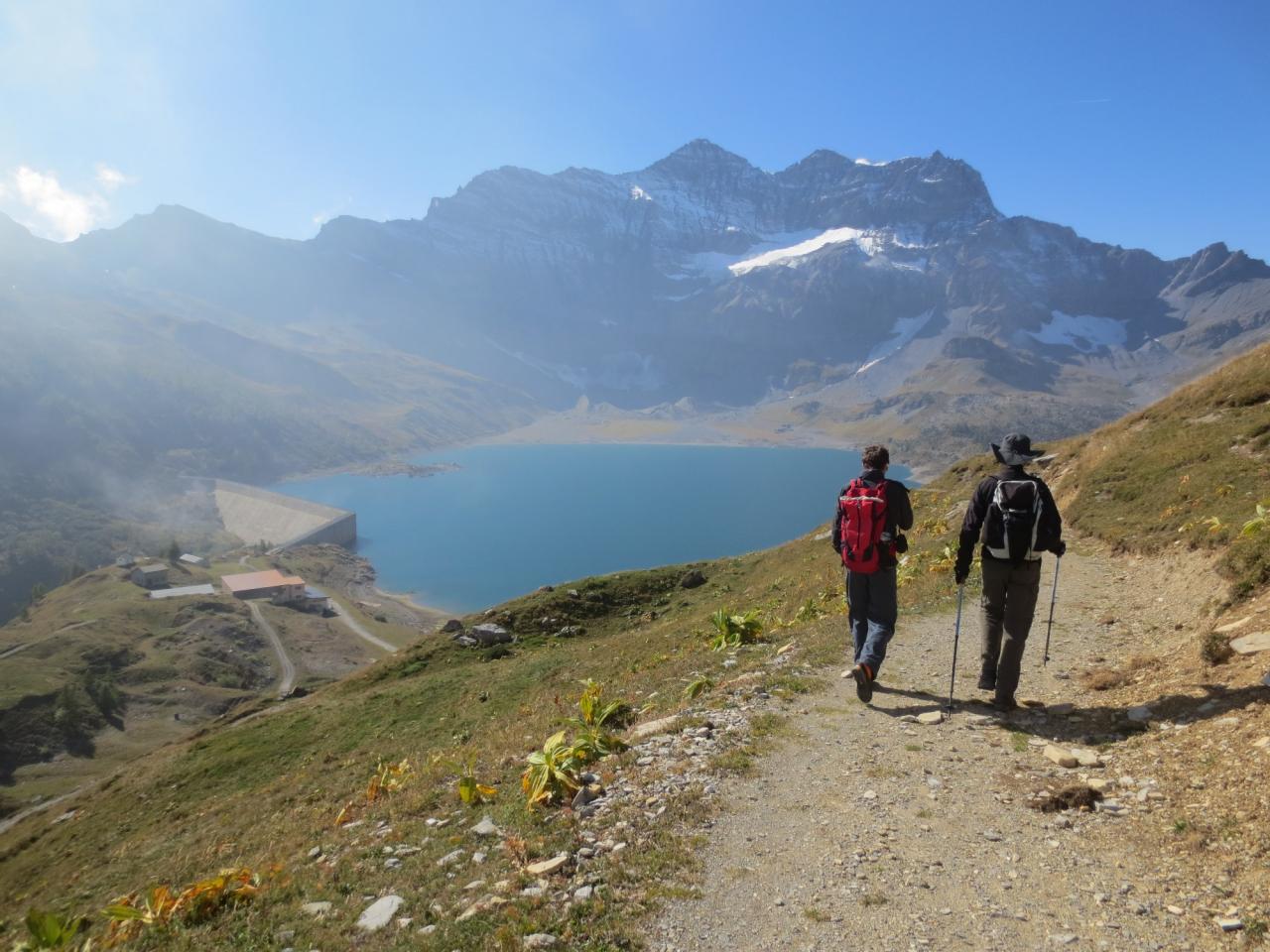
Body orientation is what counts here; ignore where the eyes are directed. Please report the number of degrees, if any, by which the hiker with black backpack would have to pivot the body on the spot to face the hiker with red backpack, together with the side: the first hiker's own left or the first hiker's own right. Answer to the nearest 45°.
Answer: approximately 90° to the first hiker's own left

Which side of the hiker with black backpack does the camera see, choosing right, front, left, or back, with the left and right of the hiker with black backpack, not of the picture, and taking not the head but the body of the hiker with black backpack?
back

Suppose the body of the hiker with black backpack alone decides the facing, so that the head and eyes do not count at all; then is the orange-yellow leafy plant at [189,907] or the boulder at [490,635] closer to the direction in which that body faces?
the boulder

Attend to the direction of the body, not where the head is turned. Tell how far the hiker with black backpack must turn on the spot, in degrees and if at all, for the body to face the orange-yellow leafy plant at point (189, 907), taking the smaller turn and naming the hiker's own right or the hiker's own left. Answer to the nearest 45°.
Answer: approximately 135° to the hiker's own left

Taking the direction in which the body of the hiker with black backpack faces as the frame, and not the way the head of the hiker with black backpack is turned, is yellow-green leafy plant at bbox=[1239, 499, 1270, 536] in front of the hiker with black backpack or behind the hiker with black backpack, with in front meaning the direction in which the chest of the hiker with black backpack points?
in front

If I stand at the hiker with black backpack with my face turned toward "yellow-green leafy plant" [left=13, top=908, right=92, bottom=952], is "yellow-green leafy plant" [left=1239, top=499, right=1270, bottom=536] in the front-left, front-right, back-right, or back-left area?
back-right

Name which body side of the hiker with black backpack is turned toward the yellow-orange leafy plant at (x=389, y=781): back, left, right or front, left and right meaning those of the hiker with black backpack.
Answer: left

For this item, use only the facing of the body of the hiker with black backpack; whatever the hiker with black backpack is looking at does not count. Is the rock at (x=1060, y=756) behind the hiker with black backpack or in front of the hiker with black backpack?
behind

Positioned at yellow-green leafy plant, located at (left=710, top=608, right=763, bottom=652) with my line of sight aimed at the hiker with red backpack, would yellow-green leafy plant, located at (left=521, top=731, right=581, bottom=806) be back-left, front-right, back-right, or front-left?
front-right

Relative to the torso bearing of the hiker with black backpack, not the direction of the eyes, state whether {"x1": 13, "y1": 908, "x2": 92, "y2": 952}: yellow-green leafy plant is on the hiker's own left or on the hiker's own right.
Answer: on the hiker's own left

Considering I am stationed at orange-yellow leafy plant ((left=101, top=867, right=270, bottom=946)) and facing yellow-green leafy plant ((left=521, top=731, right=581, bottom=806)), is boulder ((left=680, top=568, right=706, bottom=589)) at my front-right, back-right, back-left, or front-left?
front-left
